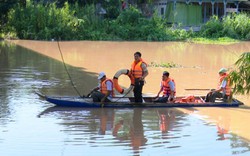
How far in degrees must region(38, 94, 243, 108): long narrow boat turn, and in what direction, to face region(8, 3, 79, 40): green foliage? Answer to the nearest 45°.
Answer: approximately 90° to its right

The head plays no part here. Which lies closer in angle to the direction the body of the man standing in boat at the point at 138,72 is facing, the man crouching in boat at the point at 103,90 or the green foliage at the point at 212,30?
the man crouching in boat

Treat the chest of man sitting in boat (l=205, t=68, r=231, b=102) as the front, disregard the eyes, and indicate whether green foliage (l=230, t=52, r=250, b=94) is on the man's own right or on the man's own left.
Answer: on the man's own left

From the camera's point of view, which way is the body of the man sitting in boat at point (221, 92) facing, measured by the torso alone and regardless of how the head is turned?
to the viewer's left

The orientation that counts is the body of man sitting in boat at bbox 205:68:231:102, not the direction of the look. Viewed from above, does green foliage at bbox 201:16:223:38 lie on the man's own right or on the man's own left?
on the man's own right

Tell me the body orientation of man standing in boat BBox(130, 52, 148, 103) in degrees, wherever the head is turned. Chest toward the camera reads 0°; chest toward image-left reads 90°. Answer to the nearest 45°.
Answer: approximately 45°

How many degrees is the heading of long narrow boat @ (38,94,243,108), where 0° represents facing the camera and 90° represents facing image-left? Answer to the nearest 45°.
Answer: approximately 90°
